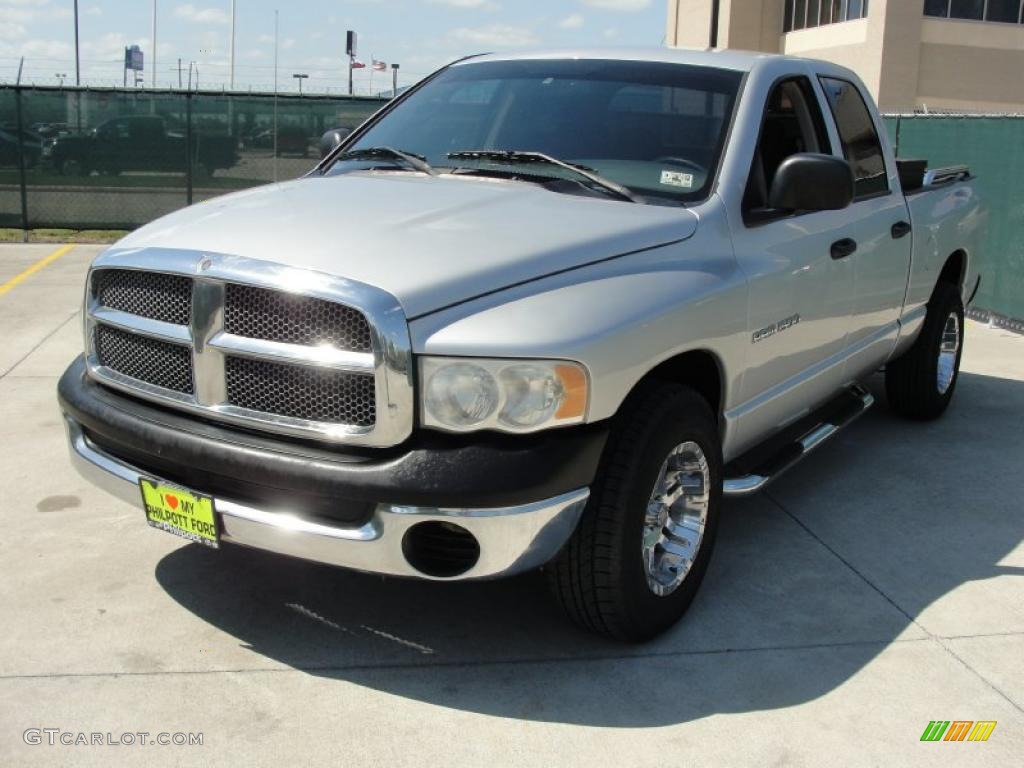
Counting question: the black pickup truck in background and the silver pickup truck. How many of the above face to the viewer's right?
0

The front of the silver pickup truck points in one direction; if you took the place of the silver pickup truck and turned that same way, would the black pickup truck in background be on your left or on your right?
on your right

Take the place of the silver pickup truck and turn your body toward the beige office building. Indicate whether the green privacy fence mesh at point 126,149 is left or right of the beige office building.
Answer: left

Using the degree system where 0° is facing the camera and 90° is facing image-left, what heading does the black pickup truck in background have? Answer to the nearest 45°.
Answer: approximately 90°

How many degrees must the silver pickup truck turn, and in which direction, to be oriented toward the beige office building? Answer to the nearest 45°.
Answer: approximately 135° to its right

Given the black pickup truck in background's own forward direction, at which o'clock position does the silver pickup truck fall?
The silver pickup truck is roughly at 9 o'clock from the black pickup truck in background.

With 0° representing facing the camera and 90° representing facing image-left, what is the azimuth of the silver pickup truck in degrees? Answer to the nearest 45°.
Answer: approximately 45°

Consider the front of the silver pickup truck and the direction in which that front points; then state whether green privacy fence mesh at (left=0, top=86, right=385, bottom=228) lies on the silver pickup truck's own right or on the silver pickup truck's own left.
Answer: on the silver pickup truck's own right

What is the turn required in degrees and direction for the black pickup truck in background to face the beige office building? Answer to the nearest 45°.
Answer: approximately 135° to its right
